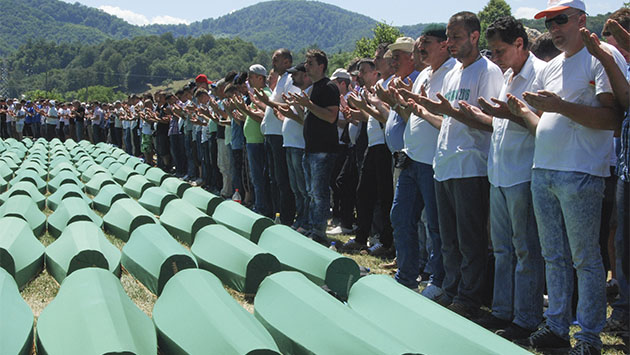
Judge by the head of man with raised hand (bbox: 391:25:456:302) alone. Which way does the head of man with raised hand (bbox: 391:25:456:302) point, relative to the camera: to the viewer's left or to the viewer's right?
to the viewer's left

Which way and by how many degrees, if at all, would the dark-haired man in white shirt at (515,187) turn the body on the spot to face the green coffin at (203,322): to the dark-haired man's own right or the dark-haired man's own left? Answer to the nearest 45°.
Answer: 0° — they already face it

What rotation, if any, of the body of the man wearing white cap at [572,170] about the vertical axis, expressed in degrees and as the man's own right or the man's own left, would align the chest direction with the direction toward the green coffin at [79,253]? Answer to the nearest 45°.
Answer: approximately 45° to the man's own right

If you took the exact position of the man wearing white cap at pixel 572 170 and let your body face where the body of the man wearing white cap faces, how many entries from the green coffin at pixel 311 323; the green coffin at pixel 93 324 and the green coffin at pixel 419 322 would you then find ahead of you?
3

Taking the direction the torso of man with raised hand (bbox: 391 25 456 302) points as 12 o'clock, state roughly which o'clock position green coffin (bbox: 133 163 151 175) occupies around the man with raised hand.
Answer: The green coffin is roughly at 3 o'clock from the man with raised hand.

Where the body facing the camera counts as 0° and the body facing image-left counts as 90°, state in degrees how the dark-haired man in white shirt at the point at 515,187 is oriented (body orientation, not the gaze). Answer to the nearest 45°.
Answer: approximately 45°

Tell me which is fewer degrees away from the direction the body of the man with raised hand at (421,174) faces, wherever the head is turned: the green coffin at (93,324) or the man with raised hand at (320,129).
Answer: the green coffin

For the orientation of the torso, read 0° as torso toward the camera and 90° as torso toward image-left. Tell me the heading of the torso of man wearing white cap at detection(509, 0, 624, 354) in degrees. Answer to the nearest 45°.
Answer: approximately 45°

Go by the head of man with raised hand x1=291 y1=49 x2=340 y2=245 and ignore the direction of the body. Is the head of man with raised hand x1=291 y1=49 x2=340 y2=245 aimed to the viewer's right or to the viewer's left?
to the viewer's left

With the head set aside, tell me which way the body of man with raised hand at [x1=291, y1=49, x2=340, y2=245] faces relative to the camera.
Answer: to the viewer's left
